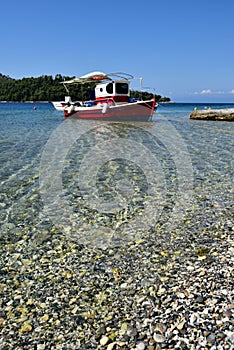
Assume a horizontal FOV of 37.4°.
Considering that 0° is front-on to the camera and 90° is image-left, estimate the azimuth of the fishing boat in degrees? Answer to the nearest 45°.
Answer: approximately 315°
